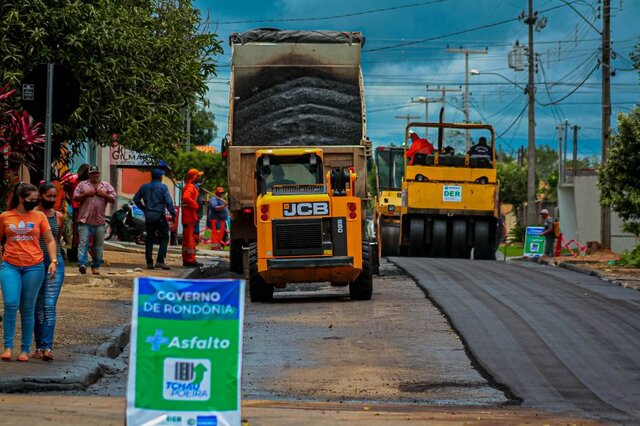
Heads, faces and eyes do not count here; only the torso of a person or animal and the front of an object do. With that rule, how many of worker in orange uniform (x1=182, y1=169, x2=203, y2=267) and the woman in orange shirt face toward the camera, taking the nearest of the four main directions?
1

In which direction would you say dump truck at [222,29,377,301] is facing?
away from the camera

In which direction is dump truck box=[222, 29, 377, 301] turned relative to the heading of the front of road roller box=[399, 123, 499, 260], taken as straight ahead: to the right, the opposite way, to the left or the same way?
the same way

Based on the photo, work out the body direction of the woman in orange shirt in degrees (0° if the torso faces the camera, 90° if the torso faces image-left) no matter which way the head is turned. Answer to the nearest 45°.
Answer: approximately 0°
